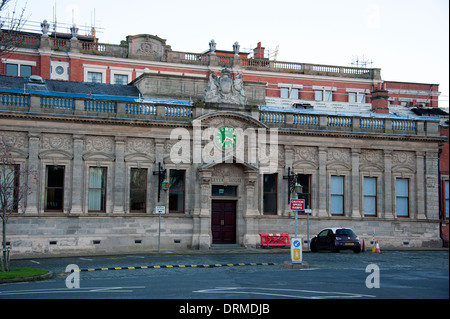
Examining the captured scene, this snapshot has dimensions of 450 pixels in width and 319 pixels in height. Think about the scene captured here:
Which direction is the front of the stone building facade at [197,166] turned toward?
toward the camera
